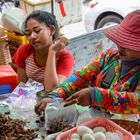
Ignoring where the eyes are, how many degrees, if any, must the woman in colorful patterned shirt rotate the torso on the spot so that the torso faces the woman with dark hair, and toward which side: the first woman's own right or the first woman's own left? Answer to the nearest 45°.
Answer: approximately 90° to the first woman's own right

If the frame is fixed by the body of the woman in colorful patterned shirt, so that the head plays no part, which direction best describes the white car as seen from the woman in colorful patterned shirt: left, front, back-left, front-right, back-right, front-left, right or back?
back-right

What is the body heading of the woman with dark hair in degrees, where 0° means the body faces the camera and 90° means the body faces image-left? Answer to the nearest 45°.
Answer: approximately 45°
